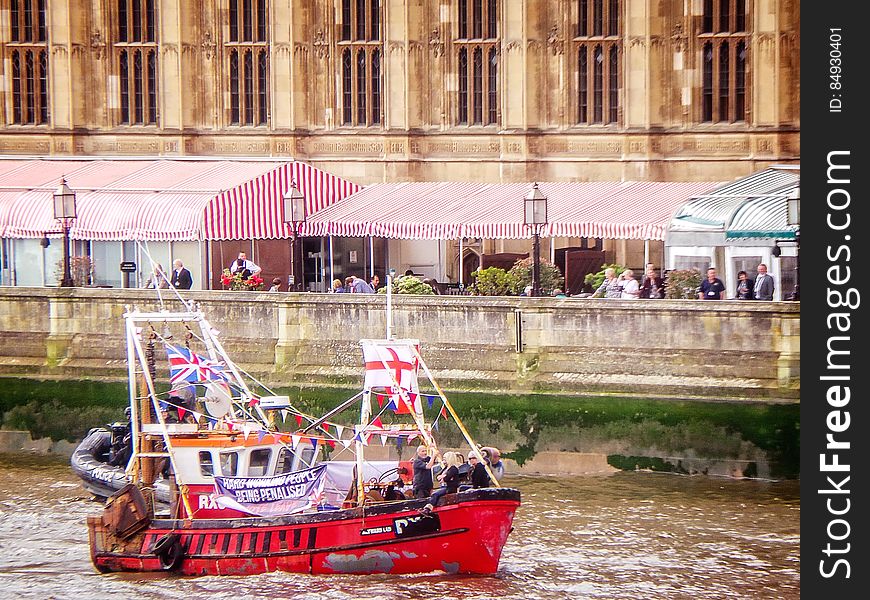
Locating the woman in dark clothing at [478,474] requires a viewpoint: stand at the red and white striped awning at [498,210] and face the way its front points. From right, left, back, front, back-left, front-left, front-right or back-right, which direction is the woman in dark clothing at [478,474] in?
front

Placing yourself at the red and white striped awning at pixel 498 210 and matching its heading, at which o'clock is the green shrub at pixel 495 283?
The green shrub is roughly at 12 o'clock from the red and white striped awning.

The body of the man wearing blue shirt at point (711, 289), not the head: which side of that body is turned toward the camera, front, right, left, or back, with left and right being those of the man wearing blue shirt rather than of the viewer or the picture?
front

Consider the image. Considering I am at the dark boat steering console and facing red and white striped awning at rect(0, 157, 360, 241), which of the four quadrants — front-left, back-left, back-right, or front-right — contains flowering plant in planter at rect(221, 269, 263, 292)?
front-right

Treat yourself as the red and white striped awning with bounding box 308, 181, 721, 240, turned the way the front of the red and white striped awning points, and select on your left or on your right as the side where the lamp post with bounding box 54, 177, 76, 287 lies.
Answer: on your right

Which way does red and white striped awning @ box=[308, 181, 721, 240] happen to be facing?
toward the camera

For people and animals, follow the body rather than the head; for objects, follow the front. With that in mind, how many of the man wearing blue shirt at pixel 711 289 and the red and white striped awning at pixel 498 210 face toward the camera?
2

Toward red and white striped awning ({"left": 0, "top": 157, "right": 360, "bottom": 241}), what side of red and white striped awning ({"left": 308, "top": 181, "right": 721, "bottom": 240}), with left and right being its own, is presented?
right

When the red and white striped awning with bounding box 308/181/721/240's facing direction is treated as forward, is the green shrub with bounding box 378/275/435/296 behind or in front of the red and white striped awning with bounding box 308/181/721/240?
in front

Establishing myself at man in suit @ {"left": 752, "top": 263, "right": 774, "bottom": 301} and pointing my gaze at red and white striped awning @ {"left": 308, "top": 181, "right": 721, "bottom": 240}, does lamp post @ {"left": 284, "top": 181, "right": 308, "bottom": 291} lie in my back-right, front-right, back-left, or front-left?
front-left
